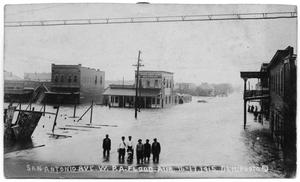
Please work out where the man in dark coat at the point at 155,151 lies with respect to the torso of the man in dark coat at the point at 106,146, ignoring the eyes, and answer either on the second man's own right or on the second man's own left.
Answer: on the second man's own left

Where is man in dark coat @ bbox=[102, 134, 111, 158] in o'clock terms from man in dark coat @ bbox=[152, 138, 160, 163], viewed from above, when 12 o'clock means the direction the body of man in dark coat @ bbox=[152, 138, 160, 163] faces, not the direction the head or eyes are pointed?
man in dark coat @ bbox=[102, 134, 111, 158] is roughly at 4 o'clock from man in dark coat @ bbox=[152, 138, 160, 163].

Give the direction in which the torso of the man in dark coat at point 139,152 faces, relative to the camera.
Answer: toward the camera
